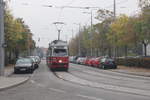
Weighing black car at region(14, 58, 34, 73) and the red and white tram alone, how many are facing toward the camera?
2

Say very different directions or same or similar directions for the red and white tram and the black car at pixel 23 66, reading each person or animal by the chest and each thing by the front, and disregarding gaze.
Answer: same or similar directions

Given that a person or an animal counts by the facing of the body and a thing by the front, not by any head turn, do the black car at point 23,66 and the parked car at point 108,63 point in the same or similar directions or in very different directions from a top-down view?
very different directions

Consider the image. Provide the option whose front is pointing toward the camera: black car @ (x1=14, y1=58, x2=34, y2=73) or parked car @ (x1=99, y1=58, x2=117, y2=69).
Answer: the black car

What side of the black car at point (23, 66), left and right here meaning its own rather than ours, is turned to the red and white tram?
left

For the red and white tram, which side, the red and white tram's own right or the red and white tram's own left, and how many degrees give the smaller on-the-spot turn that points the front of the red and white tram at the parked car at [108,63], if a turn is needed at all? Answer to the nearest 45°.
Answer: approximately 135° to the red and white tram's own left

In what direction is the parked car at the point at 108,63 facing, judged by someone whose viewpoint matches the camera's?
facing away from the viewer and to the left of the viewer

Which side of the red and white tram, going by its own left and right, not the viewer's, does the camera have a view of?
front

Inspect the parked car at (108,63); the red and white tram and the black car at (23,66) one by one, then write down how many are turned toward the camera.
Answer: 2

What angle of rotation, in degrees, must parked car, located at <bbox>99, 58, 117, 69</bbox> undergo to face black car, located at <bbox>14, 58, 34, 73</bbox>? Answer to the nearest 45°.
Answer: approximately 90° to its left

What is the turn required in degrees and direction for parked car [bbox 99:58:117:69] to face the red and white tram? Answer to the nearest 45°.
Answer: approximately 90° to its left
